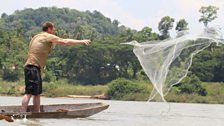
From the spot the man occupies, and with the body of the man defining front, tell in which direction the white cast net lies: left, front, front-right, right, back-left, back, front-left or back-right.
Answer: front-right

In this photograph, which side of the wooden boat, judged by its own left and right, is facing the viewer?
right

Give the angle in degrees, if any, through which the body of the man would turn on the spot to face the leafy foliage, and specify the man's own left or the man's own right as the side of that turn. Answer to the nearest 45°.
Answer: approximately 45° to the man's own left

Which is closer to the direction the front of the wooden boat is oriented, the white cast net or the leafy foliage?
the white cast net

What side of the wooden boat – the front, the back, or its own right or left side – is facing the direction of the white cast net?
front

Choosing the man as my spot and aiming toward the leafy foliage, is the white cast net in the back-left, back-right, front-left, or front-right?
front-right

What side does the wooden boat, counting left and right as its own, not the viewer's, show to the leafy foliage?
left

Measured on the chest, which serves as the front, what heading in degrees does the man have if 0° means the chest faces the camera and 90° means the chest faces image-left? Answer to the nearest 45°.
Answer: approximately 225°
